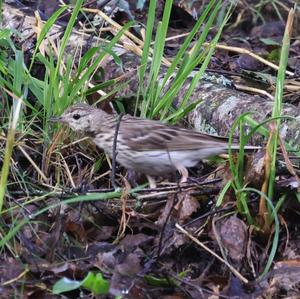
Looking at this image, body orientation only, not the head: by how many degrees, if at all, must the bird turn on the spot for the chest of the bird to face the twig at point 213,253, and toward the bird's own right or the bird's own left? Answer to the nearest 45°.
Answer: approximately 135° to the bird's own left

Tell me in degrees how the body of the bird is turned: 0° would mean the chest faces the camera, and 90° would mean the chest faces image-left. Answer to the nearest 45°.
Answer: approximately 90°
